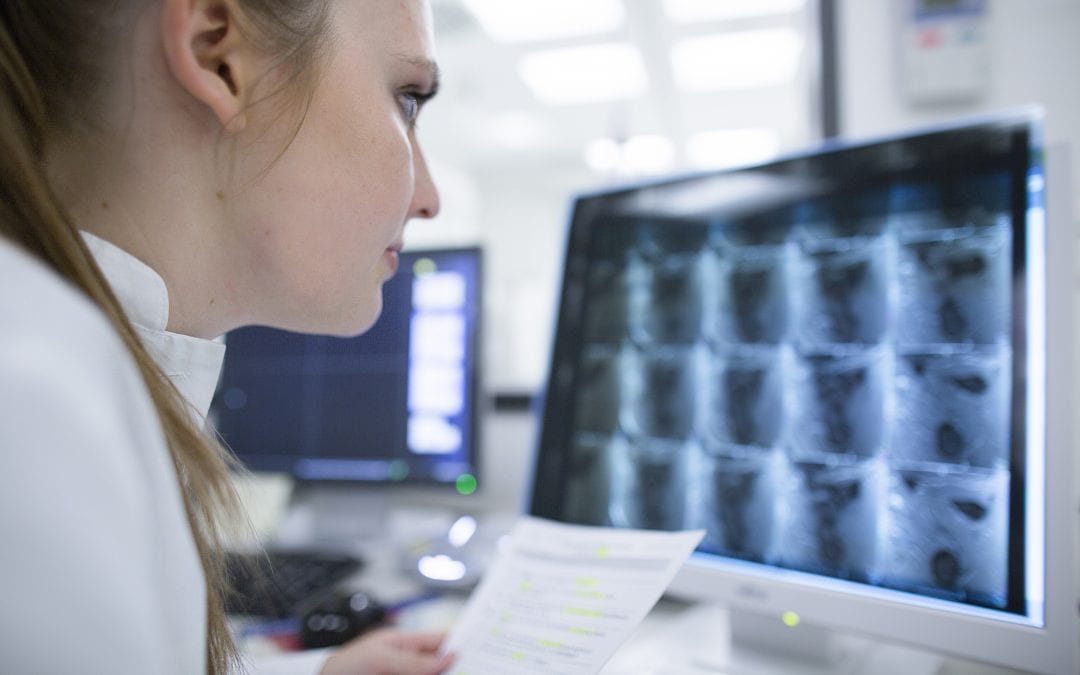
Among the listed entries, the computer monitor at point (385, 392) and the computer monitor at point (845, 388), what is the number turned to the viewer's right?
0

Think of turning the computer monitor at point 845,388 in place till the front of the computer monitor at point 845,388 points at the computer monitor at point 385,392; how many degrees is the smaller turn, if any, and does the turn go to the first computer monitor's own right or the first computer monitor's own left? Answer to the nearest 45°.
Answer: approximately 90° to the first computer monitor's own right

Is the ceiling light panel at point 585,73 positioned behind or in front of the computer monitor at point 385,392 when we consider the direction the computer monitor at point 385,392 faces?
behind

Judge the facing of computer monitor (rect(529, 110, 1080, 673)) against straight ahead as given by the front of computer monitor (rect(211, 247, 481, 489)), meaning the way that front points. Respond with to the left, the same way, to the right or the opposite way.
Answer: to the right

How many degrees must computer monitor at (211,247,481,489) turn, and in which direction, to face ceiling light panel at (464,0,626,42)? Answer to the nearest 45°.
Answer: approximately 135° to its left

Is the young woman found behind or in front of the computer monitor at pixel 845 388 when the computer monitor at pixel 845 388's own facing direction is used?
in front

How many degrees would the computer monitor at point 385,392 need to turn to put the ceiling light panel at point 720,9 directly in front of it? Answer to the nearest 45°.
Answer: approximately 135° to its left

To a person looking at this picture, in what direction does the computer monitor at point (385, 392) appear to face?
facing the viewer

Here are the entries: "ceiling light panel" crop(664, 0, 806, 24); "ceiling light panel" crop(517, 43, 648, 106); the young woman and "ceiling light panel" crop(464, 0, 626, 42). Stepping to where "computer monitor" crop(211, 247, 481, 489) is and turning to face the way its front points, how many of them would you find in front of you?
1

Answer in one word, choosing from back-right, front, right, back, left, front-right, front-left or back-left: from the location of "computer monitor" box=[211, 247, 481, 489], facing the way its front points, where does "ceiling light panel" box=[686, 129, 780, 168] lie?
back-left

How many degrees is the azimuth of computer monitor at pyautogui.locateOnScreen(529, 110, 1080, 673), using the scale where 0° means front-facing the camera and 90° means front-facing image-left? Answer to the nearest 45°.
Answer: approximately 45°

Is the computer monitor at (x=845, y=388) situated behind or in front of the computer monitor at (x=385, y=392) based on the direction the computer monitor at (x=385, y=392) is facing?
in front

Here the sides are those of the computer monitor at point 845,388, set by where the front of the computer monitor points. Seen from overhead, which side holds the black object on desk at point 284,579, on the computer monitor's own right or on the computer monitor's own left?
on the computer monitor's own right
